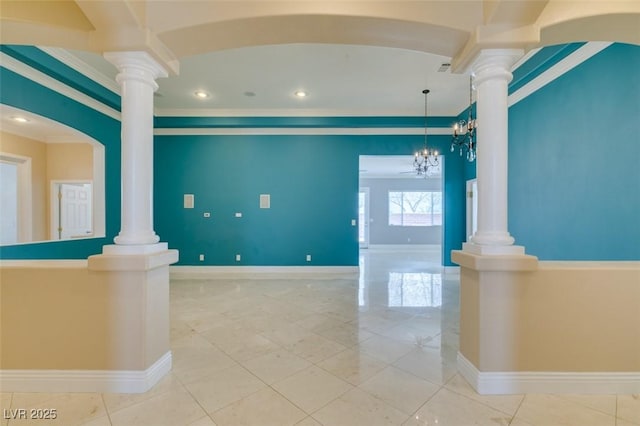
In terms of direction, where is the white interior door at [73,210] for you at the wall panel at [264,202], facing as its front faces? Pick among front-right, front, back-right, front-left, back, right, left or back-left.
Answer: right

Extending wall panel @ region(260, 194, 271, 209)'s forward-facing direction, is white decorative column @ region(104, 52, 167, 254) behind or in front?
in front

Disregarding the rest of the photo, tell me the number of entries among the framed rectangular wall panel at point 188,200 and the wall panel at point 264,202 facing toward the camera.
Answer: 2

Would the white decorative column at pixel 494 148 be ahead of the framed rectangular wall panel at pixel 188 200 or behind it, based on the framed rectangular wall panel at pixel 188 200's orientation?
ahead

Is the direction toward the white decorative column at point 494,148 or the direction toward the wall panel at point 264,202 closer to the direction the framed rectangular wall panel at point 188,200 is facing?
the white decorative column

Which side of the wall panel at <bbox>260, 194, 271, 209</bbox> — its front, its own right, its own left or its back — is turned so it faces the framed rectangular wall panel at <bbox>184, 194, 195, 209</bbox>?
right

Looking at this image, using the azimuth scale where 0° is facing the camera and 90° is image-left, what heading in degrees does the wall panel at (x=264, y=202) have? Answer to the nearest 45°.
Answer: approximately 0°

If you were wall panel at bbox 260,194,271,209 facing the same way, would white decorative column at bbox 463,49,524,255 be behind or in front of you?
in front

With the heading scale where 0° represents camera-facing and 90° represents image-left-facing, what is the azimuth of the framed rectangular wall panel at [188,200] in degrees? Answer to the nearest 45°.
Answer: approximately 0°

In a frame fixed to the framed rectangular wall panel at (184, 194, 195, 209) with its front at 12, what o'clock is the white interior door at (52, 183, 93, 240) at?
The white interior door is roughly at 4 o'clock from the framed rectangular wall panel.
